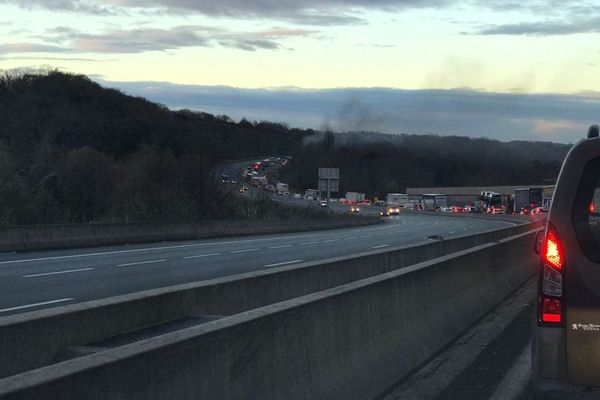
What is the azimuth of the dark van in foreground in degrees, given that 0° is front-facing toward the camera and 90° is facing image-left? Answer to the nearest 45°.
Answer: approximately 180°

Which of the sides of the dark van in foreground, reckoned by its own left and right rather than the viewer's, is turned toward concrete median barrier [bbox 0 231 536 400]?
left

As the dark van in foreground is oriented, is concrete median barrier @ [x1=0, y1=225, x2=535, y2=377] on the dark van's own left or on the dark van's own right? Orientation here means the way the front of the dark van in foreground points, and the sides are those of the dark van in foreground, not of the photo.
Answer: on the dark van's own left
